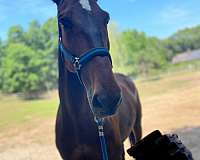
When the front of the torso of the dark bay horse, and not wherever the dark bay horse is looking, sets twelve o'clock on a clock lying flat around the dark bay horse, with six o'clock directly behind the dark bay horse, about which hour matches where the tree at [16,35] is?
The tree is roughly at 4 o'clock from the dark bay horse.

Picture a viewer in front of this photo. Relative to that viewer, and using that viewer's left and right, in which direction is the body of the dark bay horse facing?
facing the viewer and to the left of the viewer

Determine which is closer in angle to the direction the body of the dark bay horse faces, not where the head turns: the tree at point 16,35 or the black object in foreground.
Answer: the black object in foreground

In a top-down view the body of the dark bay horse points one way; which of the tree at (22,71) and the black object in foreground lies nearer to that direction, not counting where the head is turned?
the black object in foreground

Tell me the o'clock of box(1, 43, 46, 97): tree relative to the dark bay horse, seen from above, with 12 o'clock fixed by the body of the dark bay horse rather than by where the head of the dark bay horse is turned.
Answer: The tree is roughly at 4 o'clock from the dark bay horse.

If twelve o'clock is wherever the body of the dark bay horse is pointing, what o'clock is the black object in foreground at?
The black object in foreground is roughly at 10 o'clock from the dark bay horse.
